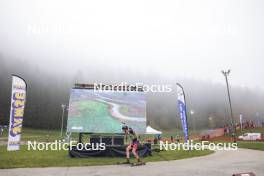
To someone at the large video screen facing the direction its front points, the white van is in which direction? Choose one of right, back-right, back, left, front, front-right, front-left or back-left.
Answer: back-left

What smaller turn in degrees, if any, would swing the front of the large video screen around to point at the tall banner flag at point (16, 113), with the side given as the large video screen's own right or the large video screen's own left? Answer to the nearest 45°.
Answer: approximately 45° to the large video screen's own right

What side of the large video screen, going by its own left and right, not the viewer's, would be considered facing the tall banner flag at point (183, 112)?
left

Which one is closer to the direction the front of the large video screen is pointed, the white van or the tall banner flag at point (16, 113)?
the tall banner flag

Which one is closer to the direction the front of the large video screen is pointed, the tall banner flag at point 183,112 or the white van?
the tall banner flag

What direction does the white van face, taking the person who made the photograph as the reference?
facing to the left of the viewer

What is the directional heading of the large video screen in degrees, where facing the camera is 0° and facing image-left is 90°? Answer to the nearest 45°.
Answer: approximately 0°

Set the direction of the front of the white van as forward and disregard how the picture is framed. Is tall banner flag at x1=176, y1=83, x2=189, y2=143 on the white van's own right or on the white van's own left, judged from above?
on the white van's own left
